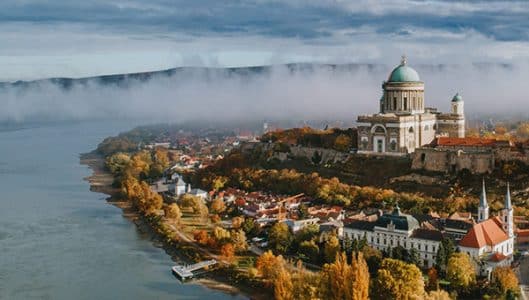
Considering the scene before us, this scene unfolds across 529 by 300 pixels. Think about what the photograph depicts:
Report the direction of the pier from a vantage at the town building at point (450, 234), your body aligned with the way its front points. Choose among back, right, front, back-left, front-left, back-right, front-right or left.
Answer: front-right

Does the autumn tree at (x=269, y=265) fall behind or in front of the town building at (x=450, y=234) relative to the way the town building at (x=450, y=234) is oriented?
in front

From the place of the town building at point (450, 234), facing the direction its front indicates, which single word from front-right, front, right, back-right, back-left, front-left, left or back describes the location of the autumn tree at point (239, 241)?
front-right
